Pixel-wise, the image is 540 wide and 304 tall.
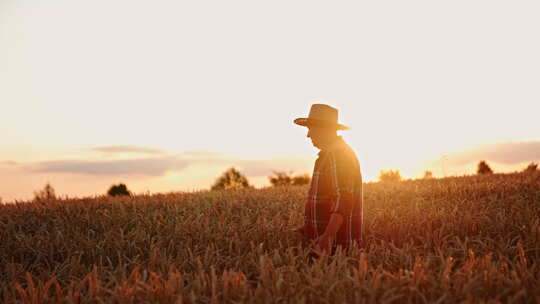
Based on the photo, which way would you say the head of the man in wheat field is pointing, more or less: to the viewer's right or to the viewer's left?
to the viewer's left

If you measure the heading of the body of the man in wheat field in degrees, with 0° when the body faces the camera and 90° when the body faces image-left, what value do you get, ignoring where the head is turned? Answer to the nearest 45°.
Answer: approximately 90°

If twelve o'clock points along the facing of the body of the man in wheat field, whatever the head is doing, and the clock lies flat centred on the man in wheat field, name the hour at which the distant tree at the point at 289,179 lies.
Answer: The distant tree is roughly at 3 o'clock from the man in wheat field.

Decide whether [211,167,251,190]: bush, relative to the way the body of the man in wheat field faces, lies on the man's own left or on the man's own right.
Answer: on the man's own right

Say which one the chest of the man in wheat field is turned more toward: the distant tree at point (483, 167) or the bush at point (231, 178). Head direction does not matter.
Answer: the bush

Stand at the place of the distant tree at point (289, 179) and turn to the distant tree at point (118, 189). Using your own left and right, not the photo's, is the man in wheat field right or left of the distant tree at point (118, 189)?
left

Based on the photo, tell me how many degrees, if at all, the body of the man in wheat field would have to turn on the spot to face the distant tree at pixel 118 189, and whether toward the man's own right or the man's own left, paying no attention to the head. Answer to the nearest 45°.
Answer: approximately 45° to the man's own right

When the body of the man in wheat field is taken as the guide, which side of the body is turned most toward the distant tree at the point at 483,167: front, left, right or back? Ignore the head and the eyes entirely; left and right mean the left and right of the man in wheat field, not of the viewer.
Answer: right
